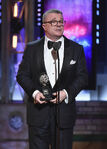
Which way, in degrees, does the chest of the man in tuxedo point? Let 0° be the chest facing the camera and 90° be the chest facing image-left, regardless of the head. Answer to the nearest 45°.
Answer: approximately 0°

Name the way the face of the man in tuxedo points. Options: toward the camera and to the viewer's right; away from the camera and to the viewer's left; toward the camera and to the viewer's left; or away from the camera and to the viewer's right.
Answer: toward the camera and to the viewer's right
